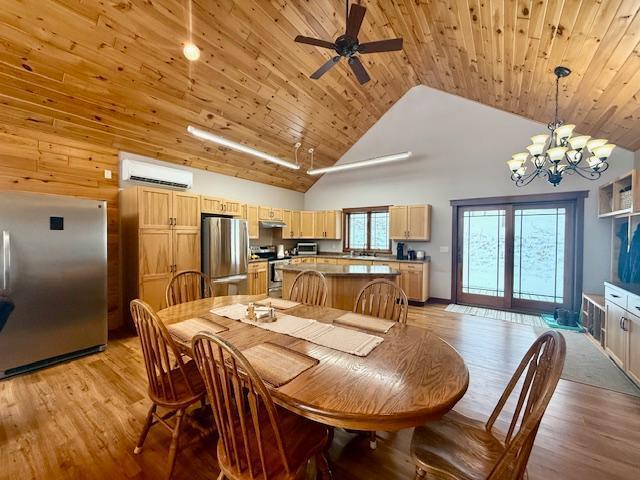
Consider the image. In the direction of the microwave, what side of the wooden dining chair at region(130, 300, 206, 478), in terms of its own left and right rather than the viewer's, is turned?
front

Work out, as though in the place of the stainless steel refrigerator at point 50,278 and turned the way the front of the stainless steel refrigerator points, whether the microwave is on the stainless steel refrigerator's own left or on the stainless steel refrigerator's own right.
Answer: on the stainless steel refrigerator's own left

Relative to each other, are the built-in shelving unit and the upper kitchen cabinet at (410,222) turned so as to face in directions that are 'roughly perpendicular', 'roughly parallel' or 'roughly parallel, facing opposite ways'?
roughly perpendicular

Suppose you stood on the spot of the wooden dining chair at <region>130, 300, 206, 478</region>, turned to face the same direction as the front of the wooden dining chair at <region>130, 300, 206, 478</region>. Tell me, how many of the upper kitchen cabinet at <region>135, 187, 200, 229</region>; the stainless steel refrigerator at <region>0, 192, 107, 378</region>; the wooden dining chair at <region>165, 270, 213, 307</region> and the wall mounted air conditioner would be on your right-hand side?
0

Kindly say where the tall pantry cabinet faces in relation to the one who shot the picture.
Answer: facing the viewer and to the right of the viewer

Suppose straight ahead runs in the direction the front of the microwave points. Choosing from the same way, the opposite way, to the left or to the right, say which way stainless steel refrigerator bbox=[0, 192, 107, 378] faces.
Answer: to the left

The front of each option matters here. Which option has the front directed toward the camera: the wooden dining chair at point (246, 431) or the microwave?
the microwave

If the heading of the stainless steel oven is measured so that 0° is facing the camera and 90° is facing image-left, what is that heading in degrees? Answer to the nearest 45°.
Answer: approximately 315°

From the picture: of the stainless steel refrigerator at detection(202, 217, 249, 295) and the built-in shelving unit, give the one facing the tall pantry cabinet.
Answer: the built-in shelving unit

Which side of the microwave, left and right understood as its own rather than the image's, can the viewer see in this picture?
front

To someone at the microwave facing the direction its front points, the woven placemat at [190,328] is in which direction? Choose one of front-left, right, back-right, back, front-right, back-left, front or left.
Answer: front

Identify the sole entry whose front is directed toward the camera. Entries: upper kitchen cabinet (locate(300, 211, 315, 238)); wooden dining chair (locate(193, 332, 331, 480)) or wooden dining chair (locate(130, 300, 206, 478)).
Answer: the upper kitchen cabinet

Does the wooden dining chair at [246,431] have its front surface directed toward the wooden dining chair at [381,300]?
yes

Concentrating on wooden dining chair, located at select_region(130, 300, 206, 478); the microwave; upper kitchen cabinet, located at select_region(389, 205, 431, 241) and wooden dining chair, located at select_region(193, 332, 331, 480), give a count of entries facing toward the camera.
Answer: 2

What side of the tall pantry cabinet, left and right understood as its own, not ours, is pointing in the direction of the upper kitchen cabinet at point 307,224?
left

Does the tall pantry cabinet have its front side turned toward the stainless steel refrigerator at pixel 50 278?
no

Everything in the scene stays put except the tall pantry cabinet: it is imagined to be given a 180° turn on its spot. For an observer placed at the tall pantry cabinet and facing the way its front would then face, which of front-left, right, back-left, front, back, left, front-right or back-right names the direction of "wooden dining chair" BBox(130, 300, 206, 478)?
back-left

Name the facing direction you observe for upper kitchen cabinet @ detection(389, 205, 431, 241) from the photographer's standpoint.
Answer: facing the viewer

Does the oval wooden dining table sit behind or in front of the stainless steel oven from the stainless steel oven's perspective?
in front

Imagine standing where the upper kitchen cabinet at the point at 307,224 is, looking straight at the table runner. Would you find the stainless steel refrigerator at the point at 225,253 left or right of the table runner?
right

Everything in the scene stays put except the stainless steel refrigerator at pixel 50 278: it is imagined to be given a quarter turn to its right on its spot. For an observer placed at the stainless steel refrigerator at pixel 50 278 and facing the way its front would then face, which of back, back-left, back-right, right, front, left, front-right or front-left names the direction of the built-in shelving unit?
left
